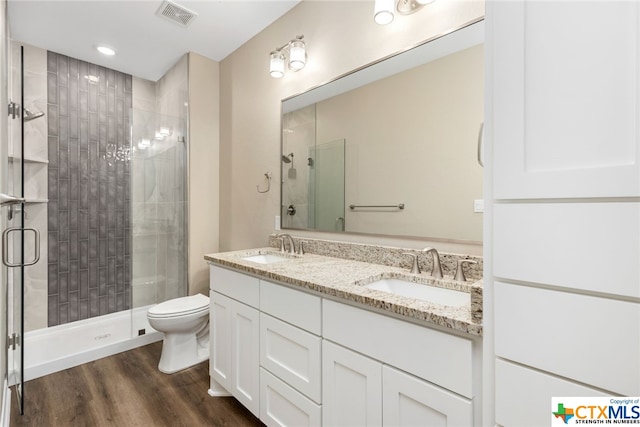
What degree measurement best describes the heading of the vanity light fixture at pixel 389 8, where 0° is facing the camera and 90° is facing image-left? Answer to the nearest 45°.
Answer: approximately 45°
